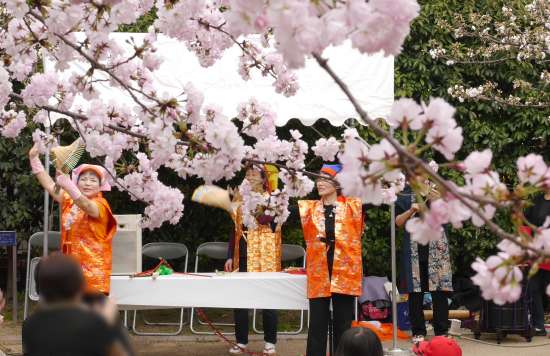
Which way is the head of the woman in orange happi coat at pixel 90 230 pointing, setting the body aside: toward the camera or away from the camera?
toward the camera

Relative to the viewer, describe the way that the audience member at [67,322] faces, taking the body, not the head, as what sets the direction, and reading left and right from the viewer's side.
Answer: facing away from the viewer

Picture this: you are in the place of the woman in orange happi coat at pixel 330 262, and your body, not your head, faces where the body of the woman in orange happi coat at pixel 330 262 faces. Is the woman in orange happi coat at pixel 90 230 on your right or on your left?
on your right

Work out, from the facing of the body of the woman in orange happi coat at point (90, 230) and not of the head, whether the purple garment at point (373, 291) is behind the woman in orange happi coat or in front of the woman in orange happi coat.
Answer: behind

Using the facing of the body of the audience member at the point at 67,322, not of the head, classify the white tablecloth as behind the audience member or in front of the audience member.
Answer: in front

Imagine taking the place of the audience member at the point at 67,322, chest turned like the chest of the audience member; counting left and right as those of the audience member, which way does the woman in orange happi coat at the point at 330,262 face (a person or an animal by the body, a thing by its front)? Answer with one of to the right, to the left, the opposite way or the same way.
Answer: the opposite way

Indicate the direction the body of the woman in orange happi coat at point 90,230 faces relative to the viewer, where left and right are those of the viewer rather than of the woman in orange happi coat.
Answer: facing the viewer and to the left of the viewer

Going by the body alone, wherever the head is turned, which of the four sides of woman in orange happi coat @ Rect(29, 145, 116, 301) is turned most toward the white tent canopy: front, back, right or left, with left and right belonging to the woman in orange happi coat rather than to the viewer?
back

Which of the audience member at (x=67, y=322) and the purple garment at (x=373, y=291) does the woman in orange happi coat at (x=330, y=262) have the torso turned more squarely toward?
the audience member

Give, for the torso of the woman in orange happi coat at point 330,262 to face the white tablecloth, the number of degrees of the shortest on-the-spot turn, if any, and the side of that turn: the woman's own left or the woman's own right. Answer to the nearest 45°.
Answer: approximately 90° to the woman's own right

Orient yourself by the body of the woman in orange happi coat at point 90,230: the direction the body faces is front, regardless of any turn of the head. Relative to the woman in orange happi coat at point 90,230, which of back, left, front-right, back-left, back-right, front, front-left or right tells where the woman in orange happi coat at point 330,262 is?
back-left

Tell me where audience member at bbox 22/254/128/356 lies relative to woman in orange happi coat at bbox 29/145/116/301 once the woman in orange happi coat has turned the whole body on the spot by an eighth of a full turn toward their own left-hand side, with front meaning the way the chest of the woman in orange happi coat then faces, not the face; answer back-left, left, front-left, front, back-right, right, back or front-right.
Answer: front

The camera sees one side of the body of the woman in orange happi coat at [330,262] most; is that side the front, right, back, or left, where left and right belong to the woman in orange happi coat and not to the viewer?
front

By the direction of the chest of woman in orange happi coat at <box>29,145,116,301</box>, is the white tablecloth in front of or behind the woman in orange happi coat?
behind

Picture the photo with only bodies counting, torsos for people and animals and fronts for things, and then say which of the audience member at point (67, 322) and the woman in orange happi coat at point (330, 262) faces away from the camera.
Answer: the audience member

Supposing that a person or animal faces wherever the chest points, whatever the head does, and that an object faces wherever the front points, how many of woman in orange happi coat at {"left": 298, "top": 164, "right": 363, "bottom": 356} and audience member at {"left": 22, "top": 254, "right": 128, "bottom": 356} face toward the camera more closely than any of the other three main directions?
1

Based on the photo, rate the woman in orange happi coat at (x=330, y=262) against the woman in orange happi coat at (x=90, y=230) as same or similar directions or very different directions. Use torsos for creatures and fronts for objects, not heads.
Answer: same or similar directions
